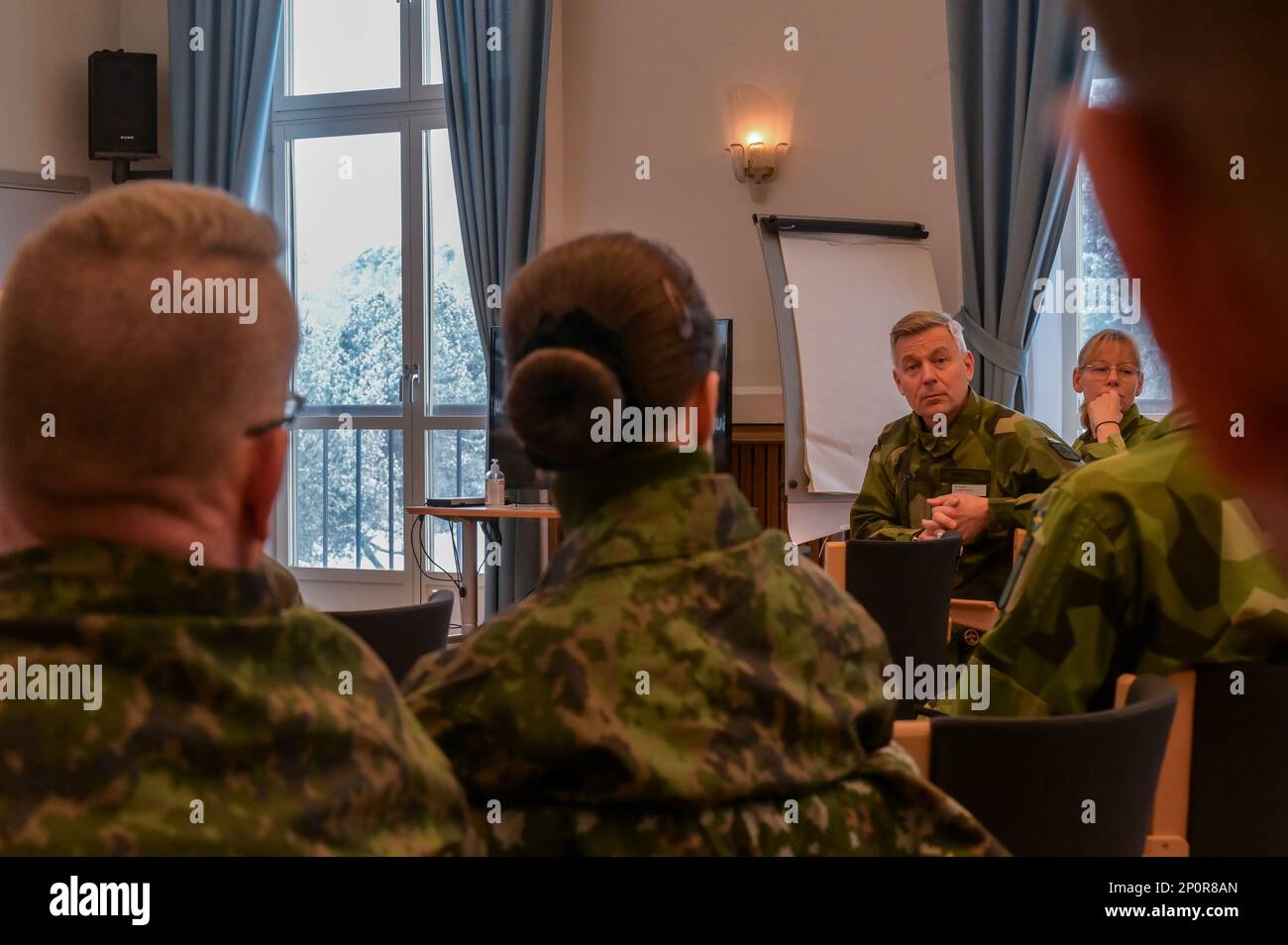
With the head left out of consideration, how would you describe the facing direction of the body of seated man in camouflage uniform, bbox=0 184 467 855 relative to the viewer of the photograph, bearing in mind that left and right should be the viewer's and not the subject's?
facing away from the viewer

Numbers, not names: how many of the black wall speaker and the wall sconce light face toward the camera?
2

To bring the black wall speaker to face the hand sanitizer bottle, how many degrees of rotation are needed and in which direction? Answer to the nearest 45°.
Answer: approximately 45° to its left

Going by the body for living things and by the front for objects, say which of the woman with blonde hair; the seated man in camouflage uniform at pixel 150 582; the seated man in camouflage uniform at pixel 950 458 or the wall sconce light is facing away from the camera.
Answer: the seated man in camouflage uniform at pixel 150 582

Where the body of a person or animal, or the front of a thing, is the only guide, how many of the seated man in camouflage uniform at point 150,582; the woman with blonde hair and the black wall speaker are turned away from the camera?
1

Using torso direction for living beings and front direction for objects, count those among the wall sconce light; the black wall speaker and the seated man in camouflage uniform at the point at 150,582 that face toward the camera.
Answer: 2

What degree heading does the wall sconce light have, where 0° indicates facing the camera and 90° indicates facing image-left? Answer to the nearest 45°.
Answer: approximately 0°

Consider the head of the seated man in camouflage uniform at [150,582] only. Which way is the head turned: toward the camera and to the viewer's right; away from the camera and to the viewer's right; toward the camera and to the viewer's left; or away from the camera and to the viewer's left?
away from the camera and to the viewer's right

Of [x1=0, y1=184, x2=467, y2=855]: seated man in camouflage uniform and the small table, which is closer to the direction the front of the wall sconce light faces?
the seated man in camouflage uniform

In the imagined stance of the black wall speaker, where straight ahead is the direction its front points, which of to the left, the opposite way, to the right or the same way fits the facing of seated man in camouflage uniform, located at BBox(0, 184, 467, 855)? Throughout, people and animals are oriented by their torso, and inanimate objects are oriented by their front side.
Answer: the opposite way
